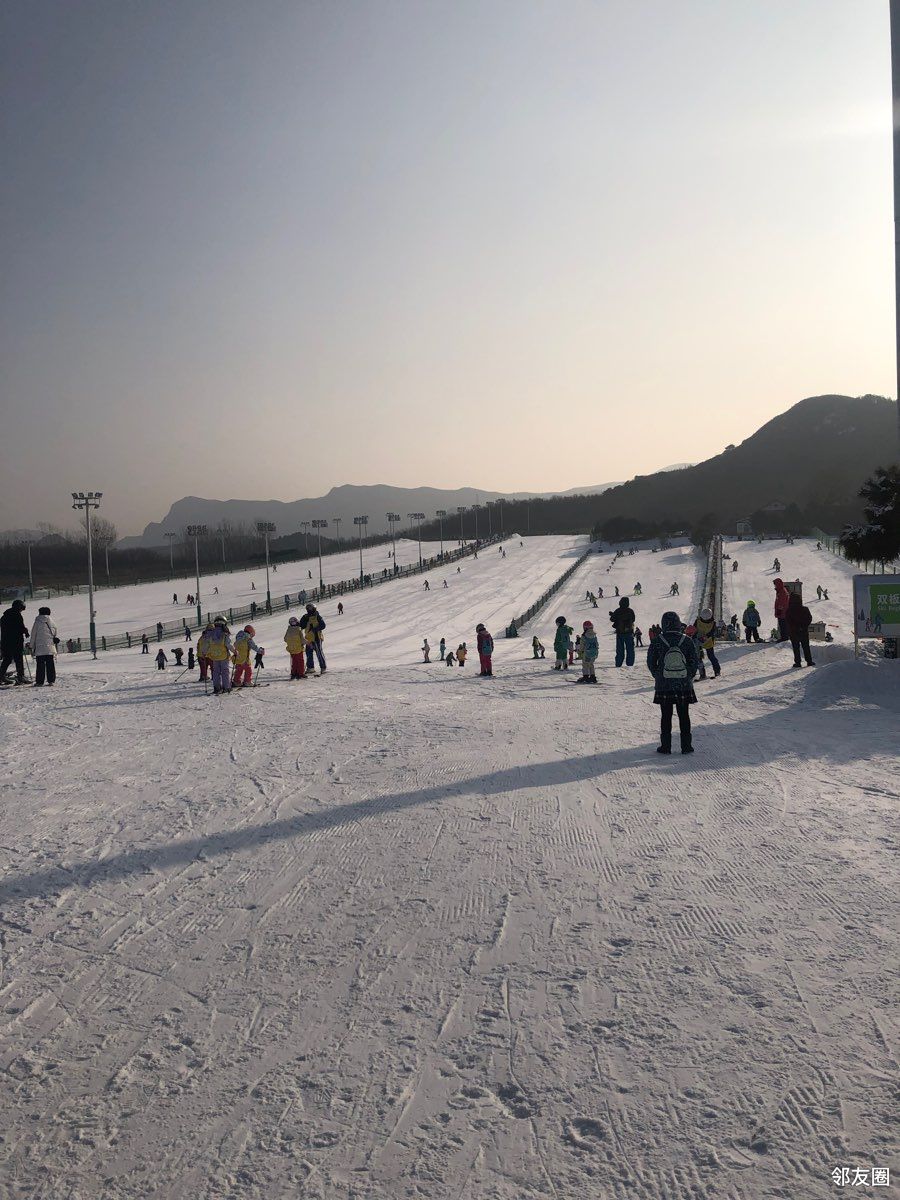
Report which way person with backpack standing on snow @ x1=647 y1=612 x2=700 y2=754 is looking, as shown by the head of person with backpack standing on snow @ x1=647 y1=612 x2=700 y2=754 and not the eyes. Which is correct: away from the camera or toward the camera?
away from the camera

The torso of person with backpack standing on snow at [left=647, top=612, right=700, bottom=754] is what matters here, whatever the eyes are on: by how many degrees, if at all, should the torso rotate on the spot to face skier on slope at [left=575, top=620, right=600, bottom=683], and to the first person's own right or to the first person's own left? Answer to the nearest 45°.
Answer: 0° — they already face them

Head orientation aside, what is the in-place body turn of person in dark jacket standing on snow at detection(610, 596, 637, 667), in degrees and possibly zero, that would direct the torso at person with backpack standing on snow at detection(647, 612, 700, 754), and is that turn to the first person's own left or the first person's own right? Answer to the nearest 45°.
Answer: approximately 180°

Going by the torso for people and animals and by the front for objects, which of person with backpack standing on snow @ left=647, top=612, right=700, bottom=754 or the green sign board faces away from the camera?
the person with backpack standing on snow

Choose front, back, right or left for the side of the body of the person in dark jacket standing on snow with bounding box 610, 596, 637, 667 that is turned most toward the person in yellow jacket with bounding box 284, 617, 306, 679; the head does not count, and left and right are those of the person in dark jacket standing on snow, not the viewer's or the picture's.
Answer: left

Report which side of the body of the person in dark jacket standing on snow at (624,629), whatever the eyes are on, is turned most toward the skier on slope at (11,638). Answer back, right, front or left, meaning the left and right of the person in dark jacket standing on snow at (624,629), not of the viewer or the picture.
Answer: left

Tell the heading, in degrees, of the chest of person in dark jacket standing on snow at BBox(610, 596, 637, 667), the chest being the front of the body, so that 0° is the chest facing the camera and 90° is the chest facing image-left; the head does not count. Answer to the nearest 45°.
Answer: approximately 180°

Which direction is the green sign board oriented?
toward the camera

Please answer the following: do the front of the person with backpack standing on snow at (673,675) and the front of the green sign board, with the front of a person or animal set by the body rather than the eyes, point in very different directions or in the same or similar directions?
very different directions

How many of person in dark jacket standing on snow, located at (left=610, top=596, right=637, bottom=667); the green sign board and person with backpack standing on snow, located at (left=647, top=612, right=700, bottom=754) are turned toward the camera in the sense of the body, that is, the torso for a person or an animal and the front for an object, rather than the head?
1

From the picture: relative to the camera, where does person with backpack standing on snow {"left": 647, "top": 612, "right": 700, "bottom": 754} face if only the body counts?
away from the camera

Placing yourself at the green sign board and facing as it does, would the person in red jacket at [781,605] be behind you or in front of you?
behind

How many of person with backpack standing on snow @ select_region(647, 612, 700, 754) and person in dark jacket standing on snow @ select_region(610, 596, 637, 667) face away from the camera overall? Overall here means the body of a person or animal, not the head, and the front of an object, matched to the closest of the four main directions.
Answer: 2
